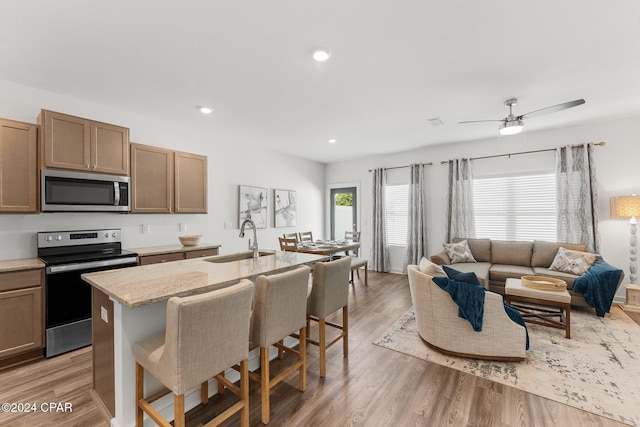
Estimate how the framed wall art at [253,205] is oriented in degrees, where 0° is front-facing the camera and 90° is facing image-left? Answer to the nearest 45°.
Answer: approximately 315°

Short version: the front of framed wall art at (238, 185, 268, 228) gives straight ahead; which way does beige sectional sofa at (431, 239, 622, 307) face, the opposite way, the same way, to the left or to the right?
to the right

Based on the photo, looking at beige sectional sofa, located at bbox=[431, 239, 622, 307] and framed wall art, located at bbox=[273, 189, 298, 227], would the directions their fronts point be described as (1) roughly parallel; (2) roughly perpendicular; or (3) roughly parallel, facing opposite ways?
roughly perpendicular

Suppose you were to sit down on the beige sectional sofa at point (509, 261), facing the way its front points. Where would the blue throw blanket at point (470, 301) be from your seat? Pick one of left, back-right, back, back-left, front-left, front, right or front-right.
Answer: front

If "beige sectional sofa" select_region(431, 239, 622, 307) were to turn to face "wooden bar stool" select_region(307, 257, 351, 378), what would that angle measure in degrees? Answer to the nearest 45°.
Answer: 0° — it already faces it

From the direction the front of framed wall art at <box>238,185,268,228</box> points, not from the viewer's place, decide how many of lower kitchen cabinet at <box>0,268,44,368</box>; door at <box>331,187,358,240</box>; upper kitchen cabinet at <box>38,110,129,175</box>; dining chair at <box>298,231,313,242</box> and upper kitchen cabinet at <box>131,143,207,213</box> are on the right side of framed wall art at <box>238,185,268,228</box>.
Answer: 3

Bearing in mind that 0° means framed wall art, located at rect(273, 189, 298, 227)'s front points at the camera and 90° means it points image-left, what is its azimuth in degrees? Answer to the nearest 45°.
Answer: approximately 315°

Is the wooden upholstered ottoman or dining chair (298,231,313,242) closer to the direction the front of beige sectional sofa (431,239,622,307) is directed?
the wooden upholstered ottoman

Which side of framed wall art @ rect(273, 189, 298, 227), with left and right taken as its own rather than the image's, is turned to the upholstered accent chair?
front

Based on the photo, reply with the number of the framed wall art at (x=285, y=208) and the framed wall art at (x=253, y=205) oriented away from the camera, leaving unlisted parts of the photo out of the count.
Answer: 0

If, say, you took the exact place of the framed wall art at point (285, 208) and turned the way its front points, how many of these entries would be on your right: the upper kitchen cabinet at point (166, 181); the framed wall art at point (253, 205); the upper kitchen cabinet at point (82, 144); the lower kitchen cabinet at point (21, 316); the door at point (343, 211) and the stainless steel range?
5

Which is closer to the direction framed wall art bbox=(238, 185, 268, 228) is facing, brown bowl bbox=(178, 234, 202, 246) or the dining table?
the dining table

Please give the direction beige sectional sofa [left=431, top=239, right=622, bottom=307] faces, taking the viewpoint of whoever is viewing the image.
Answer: facing the viewer

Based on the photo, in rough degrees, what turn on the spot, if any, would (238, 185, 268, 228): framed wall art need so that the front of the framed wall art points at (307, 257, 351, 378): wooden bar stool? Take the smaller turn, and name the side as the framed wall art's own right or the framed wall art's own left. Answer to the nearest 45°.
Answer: approximately 45° to the framed wall art's own right

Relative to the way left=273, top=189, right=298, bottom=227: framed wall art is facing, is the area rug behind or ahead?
ahead

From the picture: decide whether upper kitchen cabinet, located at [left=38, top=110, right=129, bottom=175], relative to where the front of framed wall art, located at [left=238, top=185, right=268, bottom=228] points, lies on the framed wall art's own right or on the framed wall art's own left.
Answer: on the framed wall art's own right
